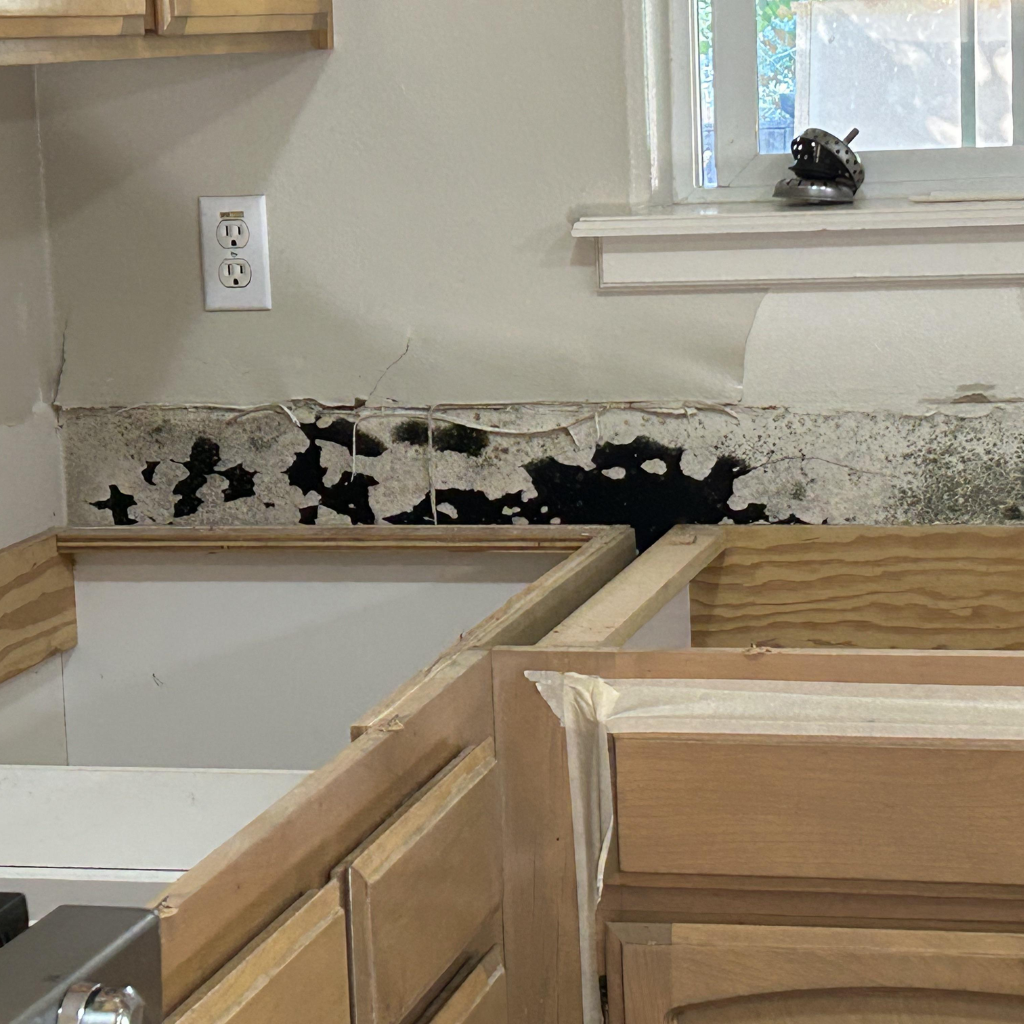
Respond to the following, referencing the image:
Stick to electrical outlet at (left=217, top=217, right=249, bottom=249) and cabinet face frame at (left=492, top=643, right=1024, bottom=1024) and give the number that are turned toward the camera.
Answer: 2

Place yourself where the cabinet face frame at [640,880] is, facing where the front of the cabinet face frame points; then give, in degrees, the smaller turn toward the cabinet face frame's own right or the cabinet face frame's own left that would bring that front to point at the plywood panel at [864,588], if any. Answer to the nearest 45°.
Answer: approximately 180°

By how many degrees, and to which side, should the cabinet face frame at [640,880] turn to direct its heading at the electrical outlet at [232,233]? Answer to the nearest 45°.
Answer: approximately 135° to its right

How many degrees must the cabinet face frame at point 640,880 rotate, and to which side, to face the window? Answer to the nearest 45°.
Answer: approximately 180°
